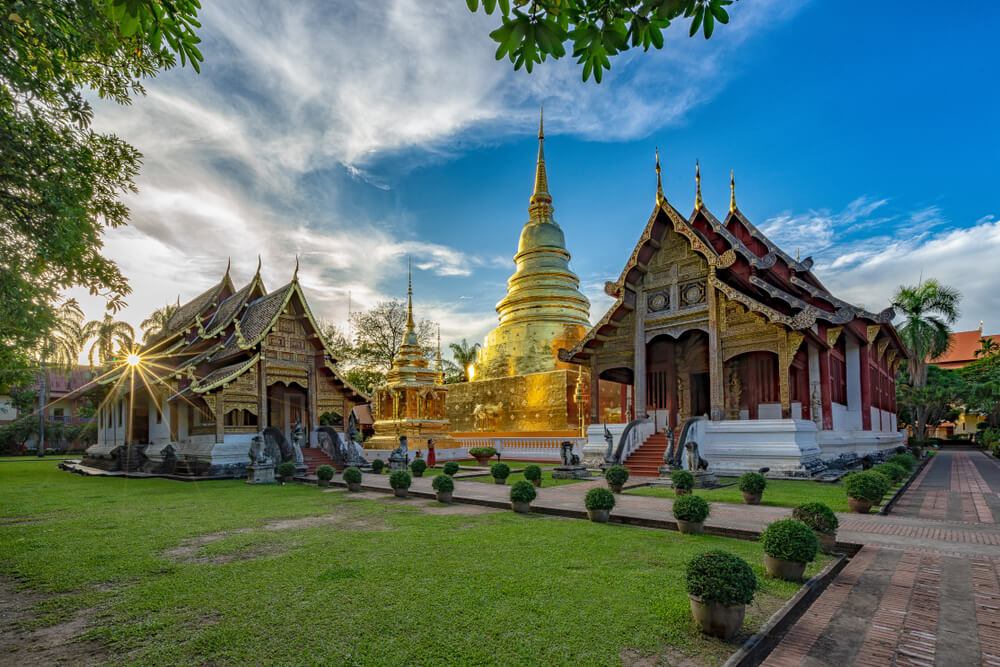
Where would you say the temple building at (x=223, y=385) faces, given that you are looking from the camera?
facing the viewer and to the right of the viewer

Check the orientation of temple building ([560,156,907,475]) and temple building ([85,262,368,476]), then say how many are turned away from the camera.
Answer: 0

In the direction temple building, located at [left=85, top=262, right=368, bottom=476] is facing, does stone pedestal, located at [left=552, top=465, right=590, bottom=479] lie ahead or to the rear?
ahead

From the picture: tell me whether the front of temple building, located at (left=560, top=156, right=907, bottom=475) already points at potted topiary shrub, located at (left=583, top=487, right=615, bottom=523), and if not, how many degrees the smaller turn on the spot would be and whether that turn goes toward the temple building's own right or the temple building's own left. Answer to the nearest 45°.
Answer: approximately 45° to the temple building's own left

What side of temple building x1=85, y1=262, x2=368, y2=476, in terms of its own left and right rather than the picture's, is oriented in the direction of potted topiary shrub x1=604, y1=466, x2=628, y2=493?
front

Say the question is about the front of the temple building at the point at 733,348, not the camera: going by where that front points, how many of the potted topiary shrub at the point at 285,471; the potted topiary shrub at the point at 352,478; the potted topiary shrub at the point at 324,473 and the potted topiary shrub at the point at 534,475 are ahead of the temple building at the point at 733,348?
4

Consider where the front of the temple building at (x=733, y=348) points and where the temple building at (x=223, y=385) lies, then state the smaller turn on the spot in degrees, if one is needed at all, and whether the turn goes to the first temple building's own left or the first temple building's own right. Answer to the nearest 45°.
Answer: approximately 45° to the first temple building's own right

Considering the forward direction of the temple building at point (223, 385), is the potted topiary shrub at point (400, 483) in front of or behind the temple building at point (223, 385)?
in front

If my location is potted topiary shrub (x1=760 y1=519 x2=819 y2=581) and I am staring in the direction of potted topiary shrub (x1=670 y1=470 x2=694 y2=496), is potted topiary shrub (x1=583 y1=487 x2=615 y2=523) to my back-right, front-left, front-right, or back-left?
front-left

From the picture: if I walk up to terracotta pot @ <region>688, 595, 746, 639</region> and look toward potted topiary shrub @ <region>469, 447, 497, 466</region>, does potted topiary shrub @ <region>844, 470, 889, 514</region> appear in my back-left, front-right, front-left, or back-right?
front-right

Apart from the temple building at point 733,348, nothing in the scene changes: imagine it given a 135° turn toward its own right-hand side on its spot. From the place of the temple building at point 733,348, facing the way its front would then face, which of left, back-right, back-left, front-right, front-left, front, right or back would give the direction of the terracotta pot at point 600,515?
back

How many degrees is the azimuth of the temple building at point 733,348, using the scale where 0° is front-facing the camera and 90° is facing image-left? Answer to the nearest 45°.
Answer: approximately 45°
